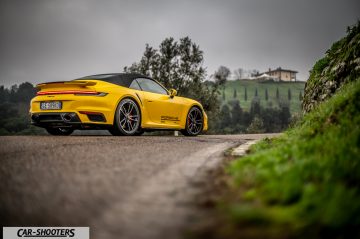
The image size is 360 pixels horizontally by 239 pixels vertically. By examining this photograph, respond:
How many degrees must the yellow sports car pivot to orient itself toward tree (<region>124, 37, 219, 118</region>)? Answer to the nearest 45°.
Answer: approximately 45° to its left

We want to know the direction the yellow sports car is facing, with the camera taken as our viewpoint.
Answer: facing away from the viewer and to the right of the viewer
